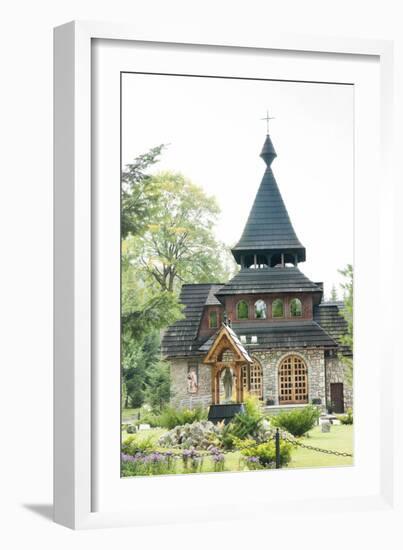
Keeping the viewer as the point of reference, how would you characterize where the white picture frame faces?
facing the viewer and to the right of the viewer
